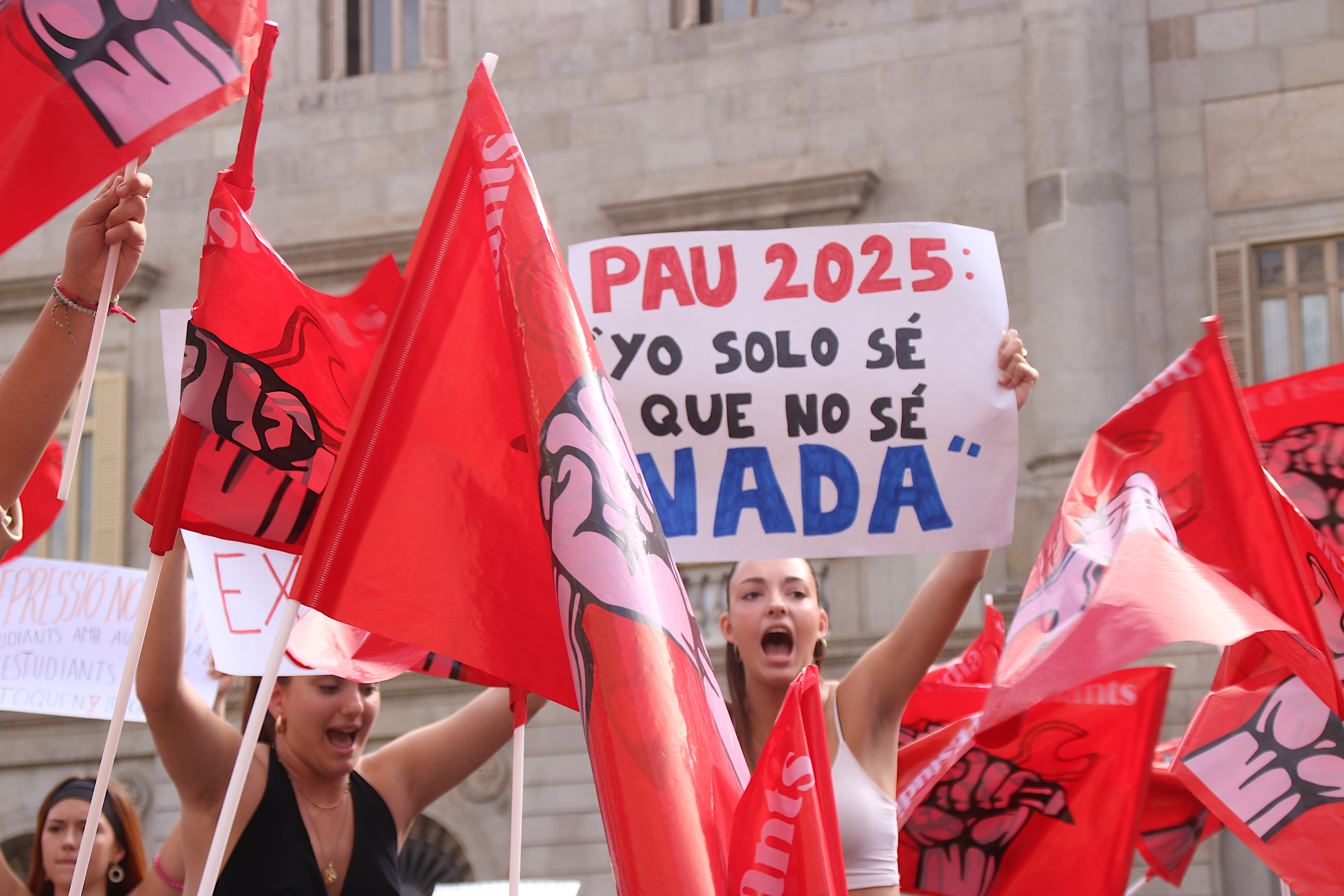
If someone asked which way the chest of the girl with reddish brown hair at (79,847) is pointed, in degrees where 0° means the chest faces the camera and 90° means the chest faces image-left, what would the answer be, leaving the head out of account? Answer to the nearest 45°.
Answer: approximately 45°

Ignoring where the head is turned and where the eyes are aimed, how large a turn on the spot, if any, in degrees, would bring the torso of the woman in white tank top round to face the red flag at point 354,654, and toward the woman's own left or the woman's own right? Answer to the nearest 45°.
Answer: approximately 90° to the woman's own right

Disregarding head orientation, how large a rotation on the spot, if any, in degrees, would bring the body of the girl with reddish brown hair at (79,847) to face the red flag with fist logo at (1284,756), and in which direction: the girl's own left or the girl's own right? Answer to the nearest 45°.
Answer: approximately 90° to the girl's own left

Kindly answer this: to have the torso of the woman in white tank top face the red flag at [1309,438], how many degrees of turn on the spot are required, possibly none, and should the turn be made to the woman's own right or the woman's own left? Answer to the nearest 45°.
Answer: approximately 135° to the woman's own left

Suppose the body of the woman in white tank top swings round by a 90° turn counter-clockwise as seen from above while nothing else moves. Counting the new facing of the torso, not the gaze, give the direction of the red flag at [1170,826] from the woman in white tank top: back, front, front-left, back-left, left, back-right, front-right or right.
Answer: front-left

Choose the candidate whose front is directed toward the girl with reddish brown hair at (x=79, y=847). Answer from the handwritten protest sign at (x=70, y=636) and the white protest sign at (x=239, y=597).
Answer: the handwritten protest sign
